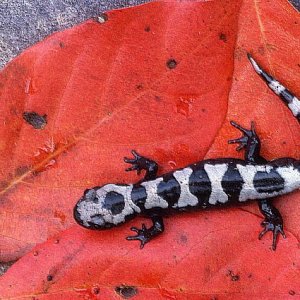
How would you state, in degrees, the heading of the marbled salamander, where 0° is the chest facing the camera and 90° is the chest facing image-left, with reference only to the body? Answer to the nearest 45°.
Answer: approximately 90°
